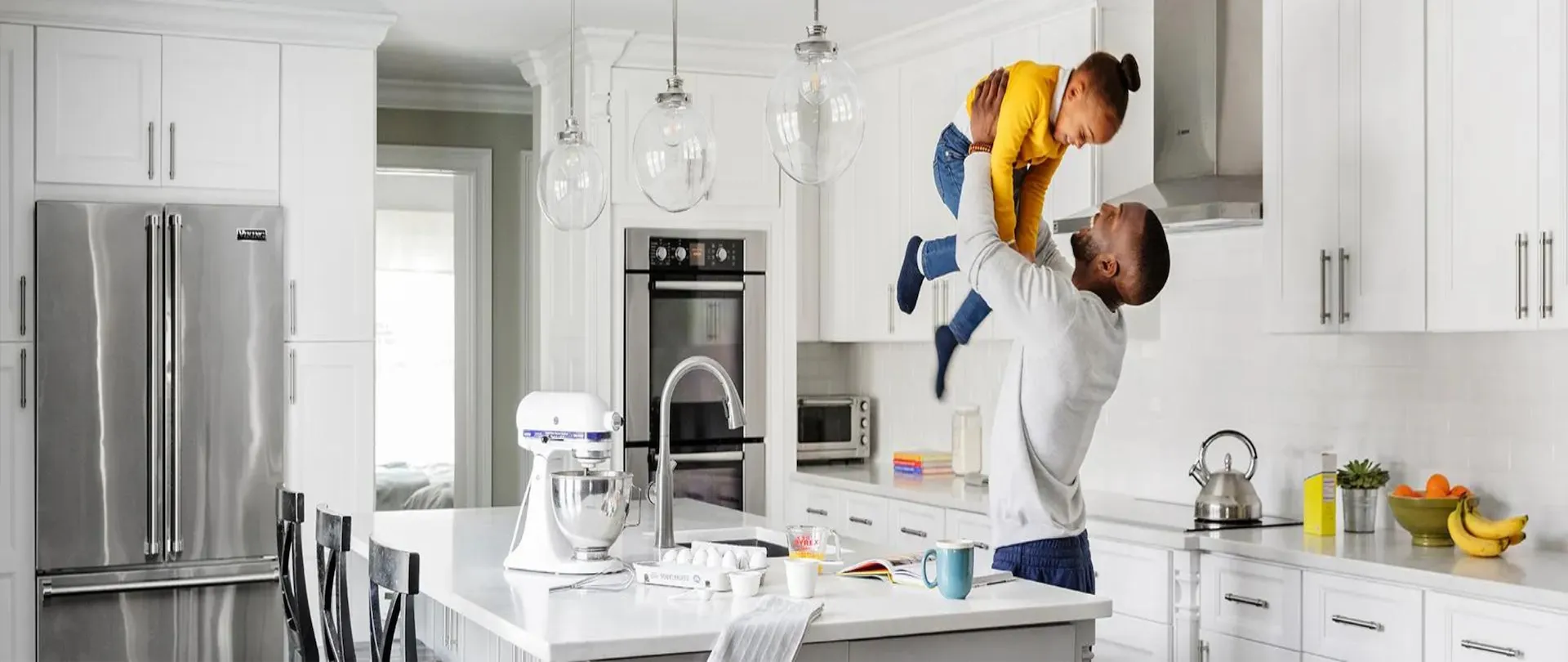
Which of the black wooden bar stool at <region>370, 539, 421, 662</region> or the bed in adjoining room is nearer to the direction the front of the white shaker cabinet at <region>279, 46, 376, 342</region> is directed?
the black wooden bar stool

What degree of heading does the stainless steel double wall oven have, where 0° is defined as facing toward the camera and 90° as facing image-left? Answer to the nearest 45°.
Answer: approximately 0°

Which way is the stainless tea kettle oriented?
to the viewer's left

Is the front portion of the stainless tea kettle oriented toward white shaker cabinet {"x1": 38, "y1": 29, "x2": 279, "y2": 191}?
yes

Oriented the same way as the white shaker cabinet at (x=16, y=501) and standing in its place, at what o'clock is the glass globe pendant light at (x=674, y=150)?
The glass globe pendant light is roughly at 11 o'clock from the white shaker cabinet.

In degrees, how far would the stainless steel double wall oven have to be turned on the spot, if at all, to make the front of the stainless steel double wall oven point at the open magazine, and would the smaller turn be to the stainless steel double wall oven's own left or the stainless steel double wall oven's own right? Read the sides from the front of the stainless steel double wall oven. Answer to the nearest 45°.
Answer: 0° — it already faces it

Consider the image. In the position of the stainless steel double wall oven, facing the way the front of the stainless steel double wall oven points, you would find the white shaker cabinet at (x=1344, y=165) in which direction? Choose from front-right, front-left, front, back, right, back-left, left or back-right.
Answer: front-left

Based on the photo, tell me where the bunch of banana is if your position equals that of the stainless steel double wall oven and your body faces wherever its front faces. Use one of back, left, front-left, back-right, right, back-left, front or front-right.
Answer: front-left
